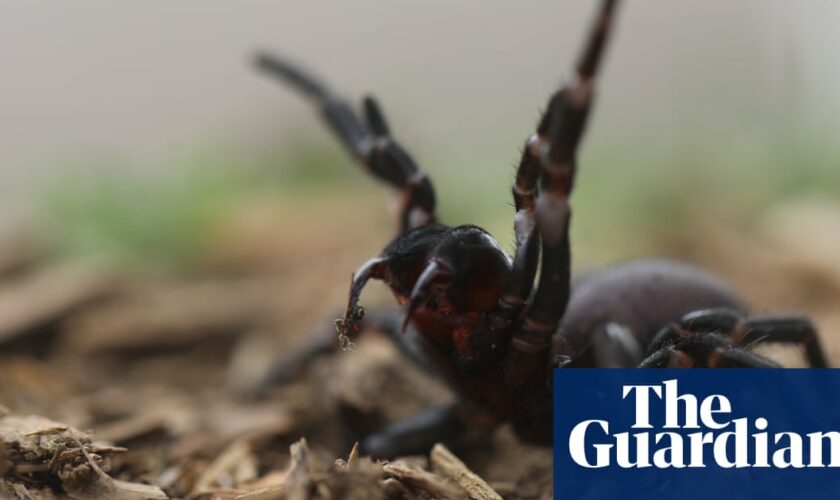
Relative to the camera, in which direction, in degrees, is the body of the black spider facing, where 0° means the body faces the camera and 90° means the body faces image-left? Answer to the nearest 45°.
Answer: approximately 45°
